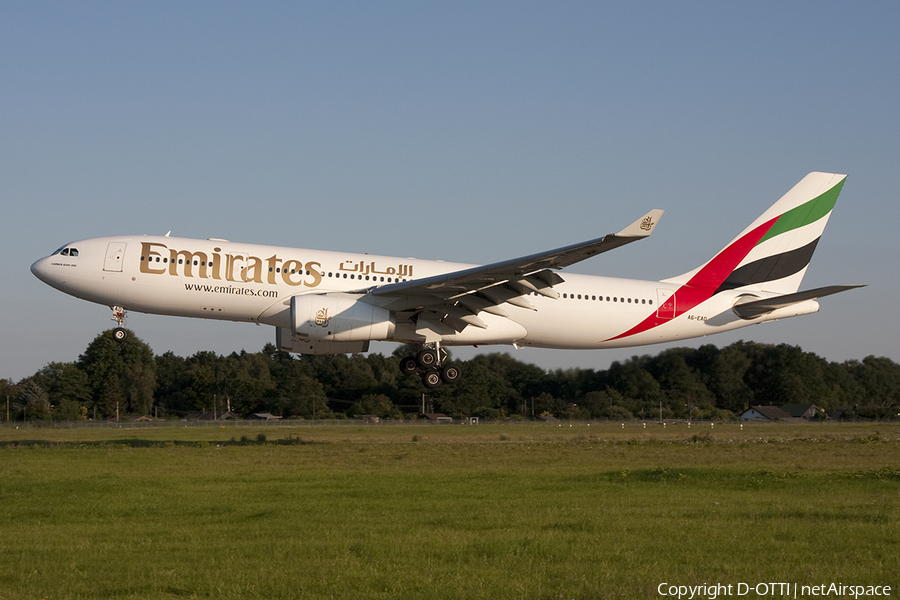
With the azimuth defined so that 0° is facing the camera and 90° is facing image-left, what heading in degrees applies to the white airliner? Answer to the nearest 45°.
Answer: approximately 90°
